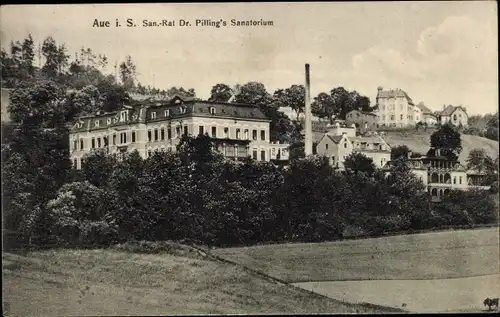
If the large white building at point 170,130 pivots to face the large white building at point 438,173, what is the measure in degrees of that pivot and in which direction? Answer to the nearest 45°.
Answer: approximately 135° to its left

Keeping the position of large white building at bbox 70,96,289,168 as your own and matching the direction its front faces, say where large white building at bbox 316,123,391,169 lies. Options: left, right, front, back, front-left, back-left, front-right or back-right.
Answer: back-left

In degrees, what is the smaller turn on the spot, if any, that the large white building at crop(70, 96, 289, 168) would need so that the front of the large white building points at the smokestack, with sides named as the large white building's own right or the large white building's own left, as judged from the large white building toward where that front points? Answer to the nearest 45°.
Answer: approximately 135° to the large white building's own left

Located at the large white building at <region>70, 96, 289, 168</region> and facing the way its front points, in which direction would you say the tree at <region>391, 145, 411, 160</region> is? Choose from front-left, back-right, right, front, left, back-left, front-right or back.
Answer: back-left

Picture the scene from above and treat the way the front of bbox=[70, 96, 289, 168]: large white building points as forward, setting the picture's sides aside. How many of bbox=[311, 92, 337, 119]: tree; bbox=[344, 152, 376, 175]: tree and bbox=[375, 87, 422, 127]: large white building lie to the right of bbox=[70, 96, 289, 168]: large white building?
0

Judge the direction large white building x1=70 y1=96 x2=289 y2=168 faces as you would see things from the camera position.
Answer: facing the viewer and to the left of the viewer

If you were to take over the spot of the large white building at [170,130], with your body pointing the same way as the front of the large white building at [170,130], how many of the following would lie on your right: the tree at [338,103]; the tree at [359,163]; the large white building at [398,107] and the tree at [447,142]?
0

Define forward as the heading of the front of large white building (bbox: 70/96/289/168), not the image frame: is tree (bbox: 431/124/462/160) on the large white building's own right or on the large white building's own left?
on the large white building's own left

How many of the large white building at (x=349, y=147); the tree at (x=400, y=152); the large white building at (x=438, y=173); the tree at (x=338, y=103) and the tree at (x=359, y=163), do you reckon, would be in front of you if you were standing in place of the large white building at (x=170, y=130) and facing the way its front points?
0

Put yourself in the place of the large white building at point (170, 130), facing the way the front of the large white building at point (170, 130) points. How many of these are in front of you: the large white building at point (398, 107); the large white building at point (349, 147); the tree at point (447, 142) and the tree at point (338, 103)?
0

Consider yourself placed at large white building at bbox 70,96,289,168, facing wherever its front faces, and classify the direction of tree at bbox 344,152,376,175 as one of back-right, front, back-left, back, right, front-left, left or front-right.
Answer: back-left

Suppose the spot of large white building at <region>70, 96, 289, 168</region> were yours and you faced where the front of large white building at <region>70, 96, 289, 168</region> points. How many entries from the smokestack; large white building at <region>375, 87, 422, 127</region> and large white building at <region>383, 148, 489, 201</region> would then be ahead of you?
0

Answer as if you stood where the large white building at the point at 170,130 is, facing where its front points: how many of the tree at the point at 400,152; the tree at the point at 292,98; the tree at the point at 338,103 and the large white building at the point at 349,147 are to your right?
0
